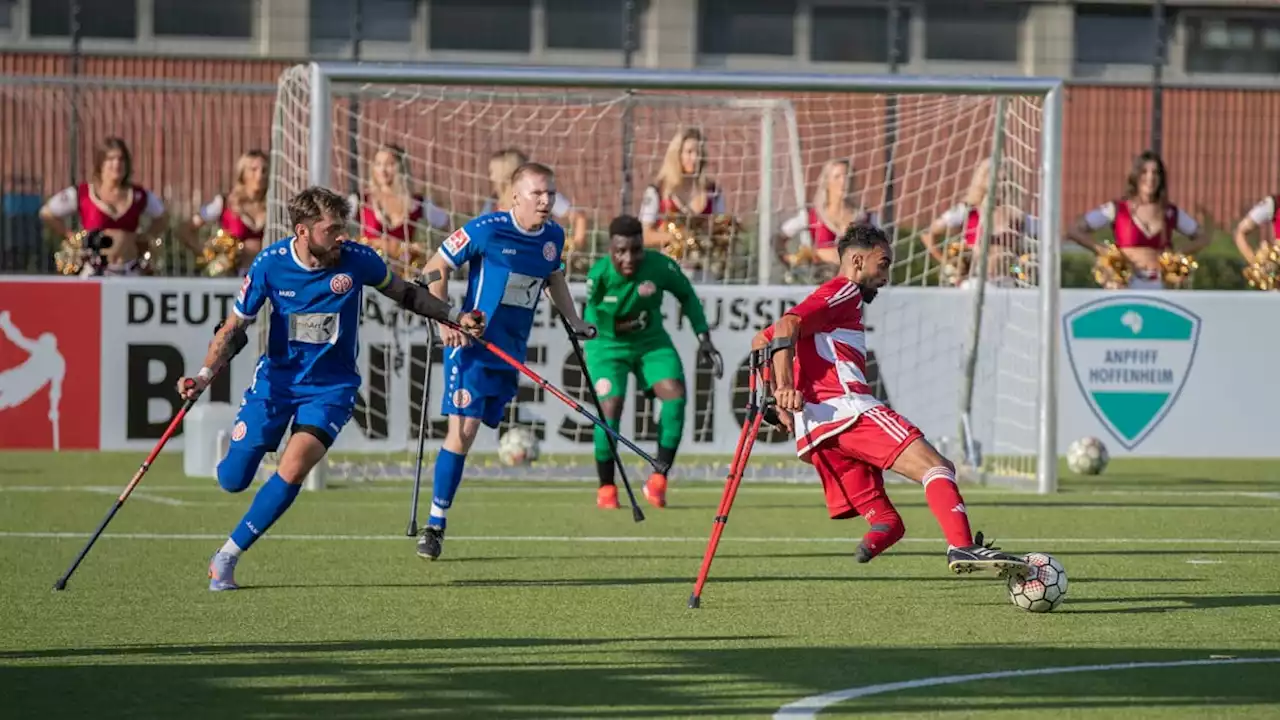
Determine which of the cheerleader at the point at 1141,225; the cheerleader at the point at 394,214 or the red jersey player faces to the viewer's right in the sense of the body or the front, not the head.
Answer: the red jersey player

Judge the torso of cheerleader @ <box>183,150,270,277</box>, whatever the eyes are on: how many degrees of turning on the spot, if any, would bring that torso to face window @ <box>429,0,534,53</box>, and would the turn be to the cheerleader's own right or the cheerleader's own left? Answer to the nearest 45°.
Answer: approximately 135° to the cheerleader's own left

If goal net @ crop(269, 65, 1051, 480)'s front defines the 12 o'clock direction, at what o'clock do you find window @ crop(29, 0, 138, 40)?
The window is roughly at 5 o'clock from the goal net.

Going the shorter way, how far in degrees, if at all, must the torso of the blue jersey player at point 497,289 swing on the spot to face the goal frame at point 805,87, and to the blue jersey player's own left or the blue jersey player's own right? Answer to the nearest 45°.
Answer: approximately 90° to the blue jersey player's own left

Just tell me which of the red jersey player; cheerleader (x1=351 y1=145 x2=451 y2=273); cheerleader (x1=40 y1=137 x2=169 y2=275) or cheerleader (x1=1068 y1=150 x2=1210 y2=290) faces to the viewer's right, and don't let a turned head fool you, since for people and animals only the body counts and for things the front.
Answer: the red jersey player

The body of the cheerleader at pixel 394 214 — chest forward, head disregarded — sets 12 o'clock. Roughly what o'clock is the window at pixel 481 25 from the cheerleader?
The window is roughly at 6 o'clock from the cheerleader.

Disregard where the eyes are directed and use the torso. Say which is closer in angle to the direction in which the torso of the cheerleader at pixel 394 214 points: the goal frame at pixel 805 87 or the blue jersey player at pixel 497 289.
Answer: the blue jersey player

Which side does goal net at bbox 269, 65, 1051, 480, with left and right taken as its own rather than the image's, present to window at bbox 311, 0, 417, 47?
back

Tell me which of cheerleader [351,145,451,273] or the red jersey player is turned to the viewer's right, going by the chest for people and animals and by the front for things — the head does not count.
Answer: the red jersey player

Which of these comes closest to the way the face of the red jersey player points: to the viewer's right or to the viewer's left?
to the viewer's right

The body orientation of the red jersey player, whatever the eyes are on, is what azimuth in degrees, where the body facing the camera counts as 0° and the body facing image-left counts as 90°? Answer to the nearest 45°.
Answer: approximately 270°
